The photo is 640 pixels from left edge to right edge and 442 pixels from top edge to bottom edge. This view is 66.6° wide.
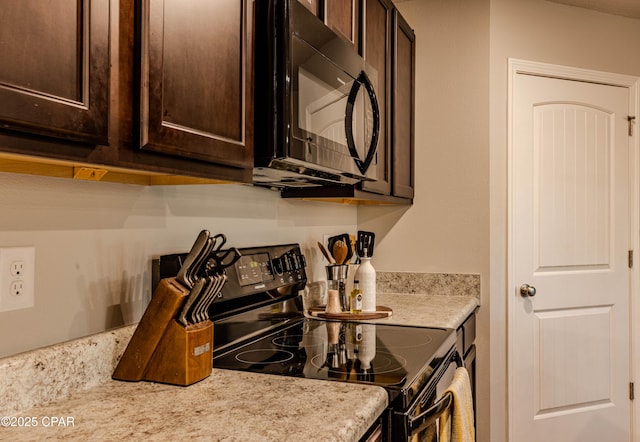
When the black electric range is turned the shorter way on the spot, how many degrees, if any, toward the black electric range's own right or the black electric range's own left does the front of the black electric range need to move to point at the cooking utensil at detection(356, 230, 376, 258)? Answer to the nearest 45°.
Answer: approximately 135° to the black electric range's own left

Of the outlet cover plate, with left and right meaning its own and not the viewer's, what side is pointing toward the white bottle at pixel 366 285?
left

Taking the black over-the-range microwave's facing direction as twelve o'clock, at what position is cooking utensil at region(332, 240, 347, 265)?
The cooking utensil is roughly at 8 o'clock from the black over-the-range microwave.

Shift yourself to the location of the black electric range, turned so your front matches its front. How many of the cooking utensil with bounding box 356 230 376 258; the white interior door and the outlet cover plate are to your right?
1

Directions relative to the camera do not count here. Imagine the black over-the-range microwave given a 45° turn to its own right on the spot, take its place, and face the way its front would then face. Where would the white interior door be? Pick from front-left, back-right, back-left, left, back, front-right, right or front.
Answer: back-left

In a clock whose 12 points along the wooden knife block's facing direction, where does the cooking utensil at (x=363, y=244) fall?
The cooking utensil is roughly at 9 o'clock from the wooden knife block.

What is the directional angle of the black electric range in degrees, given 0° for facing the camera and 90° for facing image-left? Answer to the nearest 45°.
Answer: approximately 315°

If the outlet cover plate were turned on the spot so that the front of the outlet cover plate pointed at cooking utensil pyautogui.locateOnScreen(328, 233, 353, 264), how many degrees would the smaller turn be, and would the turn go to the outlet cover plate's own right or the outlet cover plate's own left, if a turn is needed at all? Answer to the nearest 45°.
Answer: approximately 90° to the outlet cover plate's own left

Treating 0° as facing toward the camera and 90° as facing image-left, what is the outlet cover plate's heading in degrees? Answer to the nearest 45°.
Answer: approximately 315°

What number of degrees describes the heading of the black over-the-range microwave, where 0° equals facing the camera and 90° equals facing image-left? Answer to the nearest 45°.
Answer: approximately 315°

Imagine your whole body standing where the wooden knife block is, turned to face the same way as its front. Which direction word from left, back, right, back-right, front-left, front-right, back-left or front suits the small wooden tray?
left
